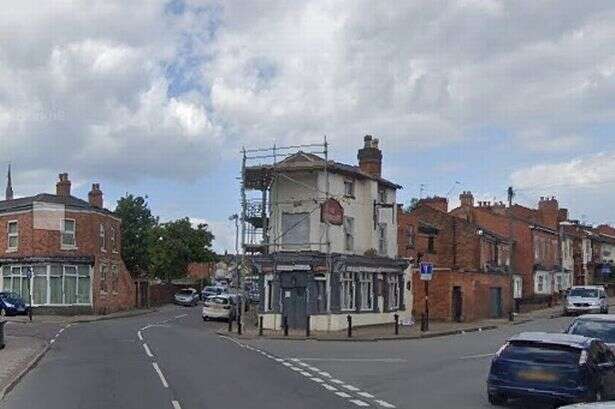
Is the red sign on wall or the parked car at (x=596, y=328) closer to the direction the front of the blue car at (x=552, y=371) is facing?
the parked car

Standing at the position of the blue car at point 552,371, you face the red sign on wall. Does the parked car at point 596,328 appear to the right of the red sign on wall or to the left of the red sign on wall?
right

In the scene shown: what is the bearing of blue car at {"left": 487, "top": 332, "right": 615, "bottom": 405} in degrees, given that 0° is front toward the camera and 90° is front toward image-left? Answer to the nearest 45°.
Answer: approximately 225°

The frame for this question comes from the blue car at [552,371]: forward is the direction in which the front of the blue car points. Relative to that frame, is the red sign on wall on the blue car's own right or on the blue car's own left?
on the blue car's own left

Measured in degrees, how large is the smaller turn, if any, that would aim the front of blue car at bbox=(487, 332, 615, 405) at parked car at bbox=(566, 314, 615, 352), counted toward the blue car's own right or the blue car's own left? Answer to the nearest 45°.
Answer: approximately 45° to the blue car's own left
